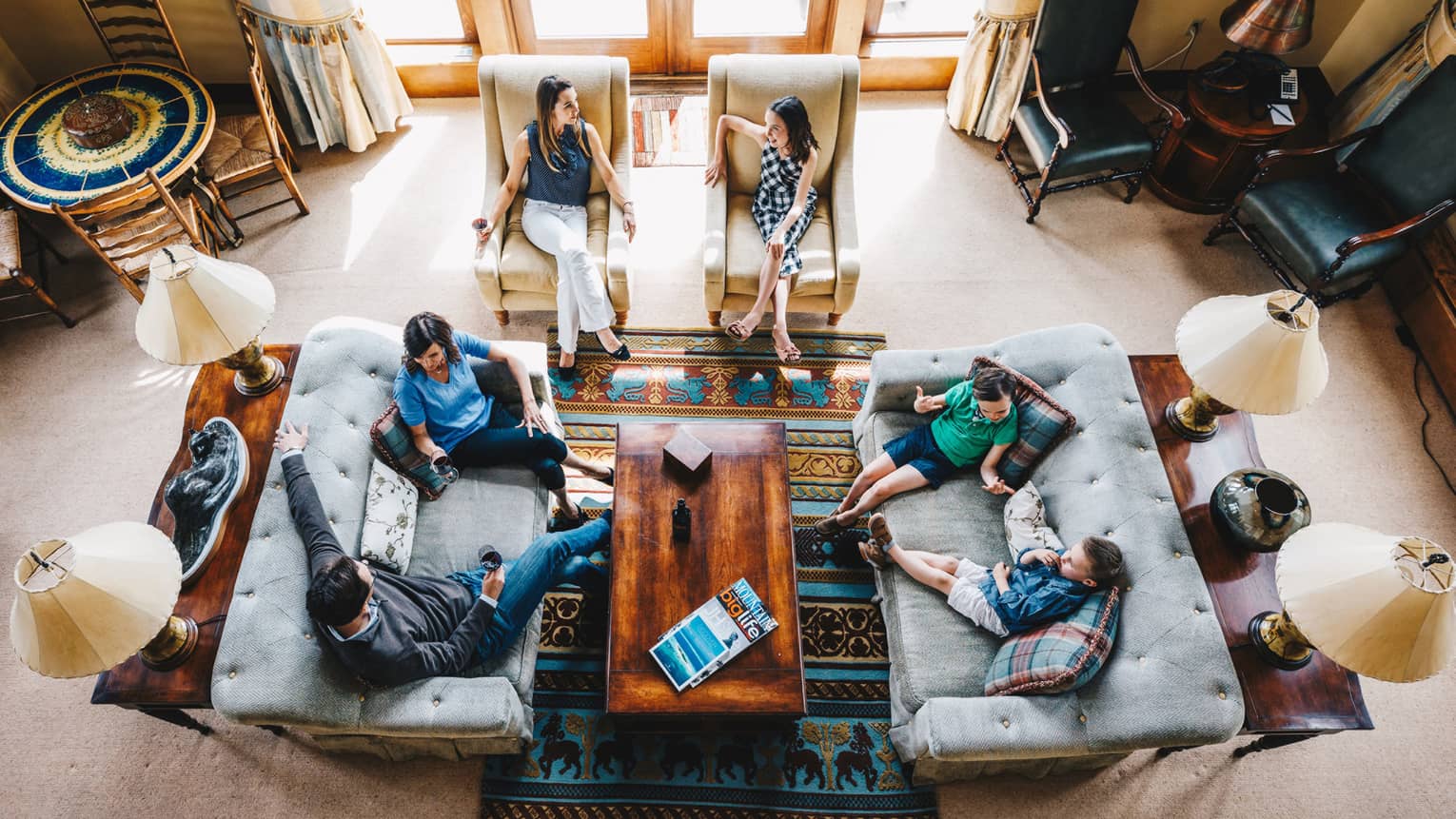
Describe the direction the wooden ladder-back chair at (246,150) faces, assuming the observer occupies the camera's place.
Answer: facing to the left of the viewer

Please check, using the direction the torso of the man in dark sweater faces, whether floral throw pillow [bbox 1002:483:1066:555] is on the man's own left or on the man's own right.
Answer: on the man's own right

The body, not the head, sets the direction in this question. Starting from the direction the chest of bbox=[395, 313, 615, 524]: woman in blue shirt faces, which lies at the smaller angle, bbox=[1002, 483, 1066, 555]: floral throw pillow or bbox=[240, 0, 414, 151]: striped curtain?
the floral throw pillow

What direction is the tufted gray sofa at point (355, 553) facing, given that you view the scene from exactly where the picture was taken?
facing to the right of the viewer

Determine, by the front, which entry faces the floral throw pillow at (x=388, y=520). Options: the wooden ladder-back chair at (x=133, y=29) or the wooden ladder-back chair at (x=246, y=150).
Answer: the wooden ladder-back chair at (x=133, y=29)

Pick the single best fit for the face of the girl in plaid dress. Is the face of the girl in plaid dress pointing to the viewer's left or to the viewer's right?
to the viewer's left

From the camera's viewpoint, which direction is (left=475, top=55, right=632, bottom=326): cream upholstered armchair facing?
toward the camera

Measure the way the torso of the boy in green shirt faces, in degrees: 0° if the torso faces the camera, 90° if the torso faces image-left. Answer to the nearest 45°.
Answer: approximately 45°

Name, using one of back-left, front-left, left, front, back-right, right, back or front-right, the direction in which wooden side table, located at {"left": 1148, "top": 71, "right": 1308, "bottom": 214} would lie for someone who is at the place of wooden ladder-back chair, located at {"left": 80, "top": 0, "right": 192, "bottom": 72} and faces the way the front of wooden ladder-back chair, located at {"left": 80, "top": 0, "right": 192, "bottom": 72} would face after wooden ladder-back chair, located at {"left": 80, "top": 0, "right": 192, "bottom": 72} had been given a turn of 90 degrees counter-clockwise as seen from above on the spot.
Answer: front-right

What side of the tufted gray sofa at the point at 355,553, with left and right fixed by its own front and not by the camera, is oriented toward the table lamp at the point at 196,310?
left

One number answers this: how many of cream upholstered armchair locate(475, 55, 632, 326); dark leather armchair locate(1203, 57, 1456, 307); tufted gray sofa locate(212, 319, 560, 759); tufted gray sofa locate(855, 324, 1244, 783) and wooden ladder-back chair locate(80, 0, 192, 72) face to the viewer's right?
1

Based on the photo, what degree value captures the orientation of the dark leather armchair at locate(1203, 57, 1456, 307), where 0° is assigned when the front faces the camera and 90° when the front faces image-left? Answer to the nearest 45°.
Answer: approximately 45°

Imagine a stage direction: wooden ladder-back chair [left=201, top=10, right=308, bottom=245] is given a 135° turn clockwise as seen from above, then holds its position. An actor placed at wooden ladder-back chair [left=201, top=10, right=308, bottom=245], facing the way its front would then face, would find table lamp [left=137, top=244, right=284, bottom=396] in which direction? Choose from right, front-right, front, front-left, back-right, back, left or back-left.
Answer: back-right

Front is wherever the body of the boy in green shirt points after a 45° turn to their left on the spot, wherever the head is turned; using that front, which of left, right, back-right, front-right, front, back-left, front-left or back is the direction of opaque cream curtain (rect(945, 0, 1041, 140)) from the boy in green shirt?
back

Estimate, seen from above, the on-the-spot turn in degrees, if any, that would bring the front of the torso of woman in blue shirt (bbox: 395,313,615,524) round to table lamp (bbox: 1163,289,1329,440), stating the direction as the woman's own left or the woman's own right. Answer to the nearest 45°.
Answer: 0° — they already face it

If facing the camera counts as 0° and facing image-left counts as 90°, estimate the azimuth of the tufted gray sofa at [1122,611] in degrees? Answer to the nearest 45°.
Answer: approximately 90°

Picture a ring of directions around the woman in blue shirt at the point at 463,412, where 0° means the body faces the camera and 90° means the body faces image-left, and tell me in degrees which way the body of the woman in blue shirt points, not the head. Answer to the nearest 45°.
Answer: approximately 315°

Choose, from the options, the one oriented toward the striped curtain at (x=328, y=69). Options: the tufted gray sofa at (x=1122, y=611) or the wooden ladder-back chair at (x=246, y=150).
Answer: the tufted gray sofa

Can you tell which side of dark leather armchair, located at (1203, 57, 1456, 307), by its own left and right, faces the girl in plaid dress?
front

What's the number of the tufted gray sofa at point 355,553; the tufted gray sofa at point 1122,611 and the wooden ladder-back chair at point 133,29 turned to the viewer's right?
1

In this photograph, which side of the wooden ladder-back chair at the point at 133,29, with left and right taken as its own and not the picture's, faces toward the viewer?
front

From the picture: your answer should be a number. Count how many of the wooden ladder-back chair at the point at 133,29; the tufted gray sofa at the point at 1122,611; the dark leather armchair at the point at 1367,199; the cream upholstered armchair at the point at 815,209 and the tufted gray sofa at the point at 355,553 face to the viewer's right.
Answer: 1
